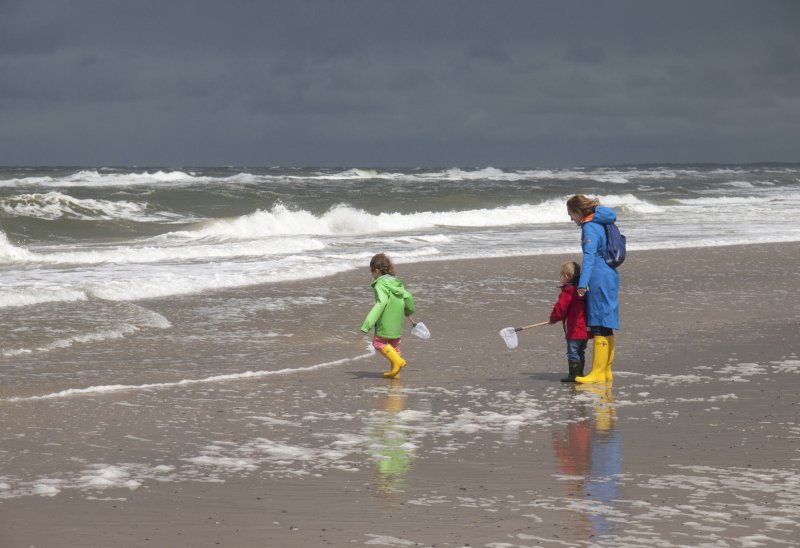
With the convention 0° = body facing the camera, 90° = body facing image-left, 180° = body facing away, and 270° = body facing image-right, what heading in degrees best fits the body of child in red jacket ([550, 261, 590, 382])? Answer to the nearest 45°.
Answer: approximately 90°

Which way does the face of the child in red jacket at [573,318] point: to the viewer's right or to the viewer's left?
to the viewer's left

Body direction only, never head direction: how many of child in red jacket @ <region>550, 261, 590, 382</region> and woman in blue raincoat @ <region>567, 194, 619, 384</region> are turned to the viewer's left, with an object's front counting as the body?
2

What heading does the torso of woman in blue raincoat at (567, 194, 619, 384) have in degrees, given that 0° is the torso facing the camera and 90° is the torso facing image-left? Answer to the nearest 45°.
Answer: approximately 90°

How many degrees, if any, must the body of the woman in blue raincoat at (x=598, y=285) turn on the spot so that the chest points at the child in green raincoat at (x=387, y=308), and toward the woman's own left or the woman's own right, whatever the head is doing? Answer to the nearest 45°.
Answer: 0° — they already face them

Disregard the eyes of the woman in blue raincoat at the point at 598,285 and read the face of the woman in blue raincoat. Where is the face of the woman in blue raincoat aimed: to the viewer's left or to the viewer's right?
to the viewer's left

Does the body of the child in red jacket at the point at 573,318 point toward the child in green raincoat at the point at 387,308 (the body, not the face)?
yes
